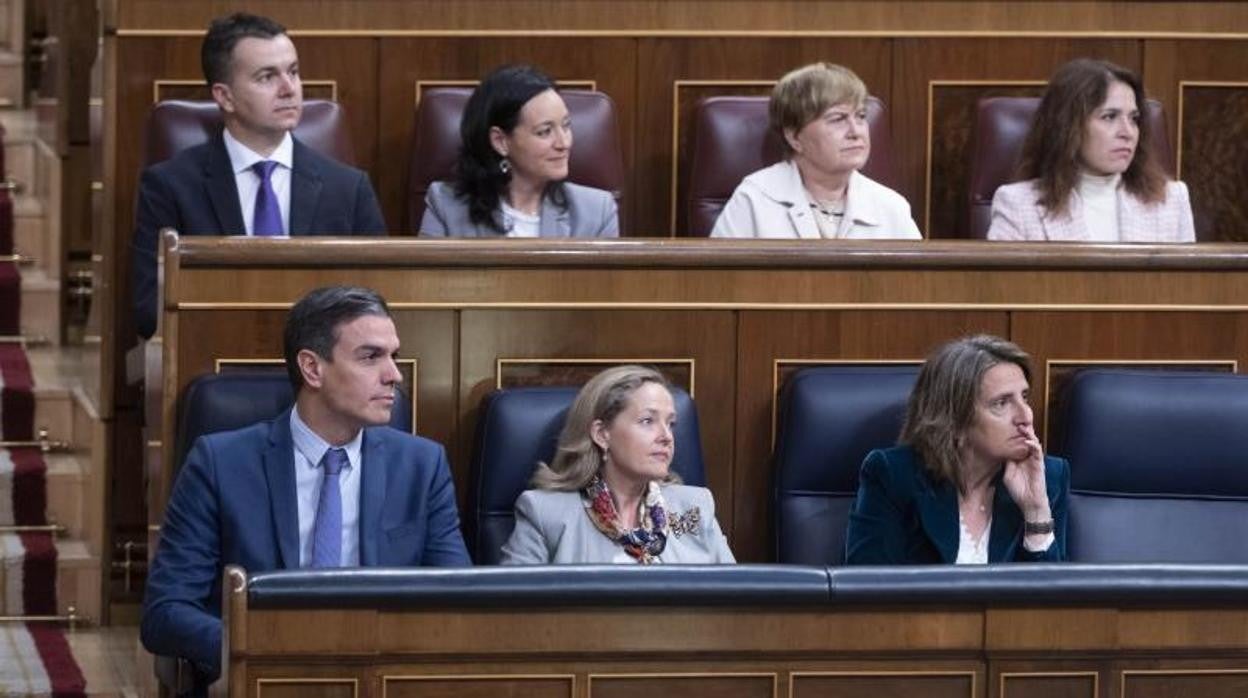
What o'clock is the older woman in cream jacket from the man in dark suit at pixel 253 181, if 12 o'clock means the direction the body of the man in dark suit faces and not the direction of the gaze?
The older woman in cream jacket is roughly at 9 o'clock from the man in dark suit.

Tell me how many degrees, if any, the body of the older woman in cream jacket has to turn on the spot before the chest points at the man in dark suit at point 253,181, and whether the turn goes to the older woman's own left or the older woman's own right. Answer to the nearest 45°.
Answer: approximately 135° to the older woman's own right

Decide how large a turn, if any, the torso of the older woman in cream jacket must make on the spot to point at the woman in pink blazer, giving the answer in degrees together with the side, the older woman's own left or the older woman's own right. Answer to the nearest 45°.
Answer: approximately 45° to the older woman's own left

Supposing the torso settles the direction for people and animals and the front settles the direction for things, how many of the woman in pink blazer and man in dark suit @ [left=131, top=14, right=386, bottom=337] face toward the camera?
2

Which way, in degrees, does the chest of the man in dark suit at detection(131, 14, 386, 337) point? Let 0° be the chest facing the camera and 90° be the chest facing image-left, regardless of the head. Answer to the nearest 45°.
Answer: approximately 0°

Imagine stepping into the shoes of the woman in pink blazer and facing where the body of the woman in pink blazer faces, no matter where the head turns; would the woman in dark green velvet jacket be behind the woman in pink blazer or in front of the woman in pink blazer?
in front

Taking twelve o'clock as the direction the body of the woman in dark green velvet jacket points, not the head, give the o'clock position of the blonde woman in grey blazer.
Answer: The blonde woman in grey blazer is roughly at 4 o'clock from the woman in dark green velvet jacket.

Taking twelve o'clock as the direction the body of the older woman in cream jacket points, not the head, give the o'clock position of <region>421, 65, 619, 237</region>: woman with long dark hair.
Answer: The woman with long dark hair is roughly at 4 o'clock from the older woman in cream jacket.

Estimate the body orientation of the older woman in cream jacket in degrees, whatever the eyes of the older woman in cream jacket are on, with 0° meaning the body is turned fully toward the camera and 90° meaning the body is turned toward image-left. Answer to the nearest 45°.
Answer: approximately 315°

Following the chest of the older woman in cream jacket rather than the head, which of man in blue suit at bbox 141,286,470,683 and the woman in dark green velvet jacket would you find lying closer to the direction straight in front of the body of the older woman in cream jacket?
the woman in dark green velvet jacket

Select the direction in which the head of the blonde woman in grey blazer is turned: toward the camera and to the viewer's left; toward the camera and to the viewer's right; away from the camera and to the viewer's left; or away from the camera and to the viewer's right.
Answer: toward the camera and to the viewer's right

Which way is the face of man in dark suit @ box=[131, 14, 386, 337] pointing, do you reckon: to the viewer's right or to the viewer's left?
to the viewer's right

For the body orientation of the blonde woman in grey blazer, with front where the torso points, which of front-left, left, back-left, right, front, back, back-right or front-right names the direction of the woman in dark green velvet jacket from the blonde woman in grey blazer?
front-left
